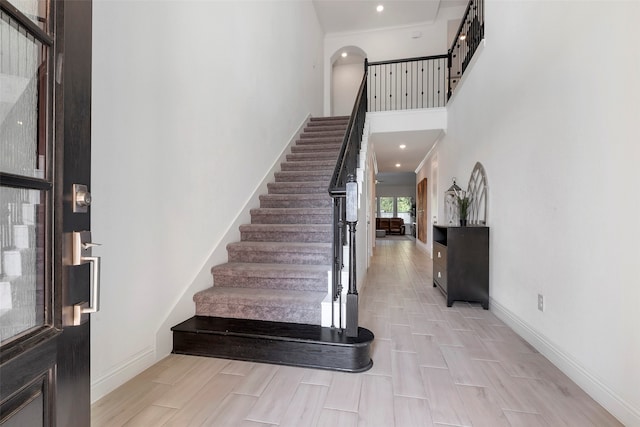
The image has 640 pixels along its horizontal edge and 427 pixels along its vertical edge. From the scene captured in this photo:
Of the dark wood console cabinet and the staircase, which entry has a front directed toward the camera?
the staircase

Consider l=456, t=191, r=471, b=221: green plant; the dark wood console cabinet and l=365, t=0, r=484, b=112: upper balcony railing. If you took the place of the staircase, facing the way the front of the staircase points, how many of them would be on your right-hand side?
0

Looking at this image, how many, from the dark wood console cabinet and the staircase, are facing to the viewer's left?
1

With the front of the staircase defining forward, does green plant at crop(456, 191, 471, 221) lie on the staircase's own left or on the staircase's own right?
on the staircase's own left

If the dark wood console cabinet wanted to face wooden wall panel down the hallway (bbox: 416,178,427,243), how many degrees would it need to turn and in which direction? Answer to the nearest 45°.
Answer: approximately 90° to its right

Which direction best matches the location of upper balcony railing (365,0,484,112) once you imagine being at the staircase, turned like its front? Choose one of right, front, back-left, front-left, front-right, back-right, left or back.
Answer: back-left

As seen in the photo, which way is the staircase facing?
toward the camera

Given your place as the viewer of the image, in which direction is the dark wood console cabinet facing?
facing to the left of the viewer
